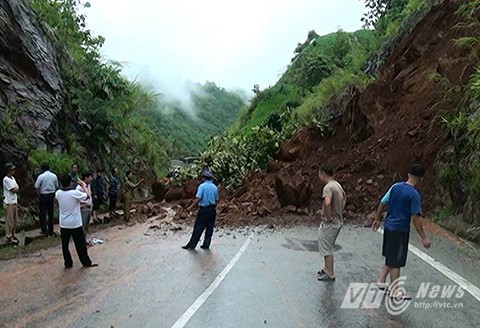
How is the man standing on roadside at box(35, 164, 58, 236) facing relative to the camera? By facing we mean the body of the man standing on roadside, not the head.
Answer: away from the camera

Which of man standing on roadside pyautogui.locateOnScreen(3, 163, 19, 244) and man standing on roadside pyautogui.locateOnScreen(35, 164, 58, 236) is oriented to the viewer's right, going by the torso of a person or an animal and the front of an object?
man standing on roadside pyautogui.locateOnScreen(3, 163, 19, 244)

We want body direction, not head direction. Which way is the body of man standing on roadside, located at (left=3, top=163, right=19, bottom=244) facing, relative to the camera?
to the viewer's right

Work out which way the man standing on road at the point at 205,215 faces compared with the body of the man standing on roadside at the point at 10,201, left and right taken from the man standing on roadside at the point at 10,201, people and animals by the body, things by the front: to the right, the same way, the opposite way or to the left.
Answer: to the left

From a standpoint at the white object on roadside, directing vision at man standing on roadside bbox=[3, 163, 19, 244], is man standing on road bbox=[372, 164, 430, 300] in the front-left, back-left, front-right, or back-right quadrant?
back-left

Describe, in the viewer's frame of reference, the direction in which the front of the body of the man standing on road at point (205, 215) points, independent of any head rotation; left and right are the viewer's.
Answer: facing away from the viewer and to the left of the viewer

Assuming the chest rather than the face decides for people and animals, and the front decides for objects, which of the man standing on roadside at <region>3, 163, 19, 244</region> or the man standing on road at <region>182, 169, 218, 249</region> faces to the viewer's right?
the man standing on roadside at <region>3, 163, 19, 244</region>

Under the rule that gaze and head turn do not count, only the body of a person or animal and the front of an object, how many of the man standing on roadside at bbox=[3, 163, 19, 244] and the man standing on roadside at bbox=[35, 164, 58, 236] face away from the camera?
1

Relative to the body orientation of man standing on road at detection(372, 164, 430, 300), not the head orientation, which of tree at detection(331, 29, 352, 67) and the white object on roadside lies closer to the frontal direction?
the tree

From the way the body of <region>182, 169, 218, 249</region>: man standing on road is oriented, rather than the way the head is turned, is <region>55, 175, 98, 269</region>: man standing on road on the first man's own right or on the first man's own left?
on the first man's own left

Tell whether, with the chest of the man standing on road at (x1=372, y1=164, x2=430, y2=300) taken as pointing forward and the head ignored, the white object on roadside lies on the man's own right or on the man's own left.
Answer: on the man's own left
